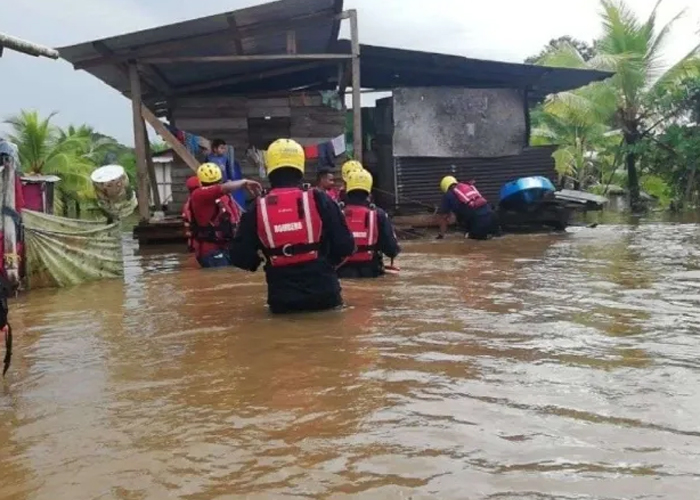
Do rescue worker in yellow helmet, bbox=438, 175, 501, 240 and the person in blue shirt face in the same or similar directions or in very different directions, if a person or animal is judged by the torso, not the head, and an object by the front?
very different directions

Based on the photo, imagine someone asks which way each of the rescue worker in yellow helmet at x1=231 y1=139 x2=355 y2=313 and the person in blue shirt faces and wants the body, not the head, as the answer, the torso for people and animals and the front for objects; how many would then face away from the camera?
1

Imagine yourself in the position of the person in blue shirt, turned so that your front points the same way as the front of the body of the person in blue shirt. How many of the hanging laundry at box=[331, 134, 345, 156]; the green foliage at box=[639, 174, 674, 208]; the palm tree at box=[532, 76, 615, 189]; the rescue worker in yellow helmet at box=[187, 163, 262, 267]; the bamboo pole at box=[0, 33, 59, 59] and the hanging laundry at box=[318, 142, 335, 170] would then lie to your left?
4

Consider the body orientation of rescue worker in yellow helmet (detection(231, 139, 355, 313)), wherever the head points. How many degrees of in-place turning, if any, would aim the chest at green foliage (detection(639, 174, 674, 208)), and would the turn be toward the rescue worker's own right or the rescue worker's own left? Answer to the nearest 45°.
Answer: approximately 45° to the rescue worker's own right

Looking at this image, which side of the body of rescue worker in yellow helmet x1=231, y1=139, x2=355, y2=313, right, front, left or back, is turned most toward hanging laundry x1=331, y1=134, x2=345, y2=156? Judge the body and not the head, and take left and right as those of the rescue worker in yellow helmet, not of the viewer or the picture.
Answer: front

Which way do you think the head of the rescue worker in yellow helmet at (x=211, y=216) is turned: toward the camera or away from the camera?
away from the camera

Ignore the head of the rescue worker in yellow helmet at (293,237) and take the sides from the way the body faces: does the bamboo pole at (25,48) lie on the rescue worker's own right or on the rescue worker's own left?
on the rescue worker's own left

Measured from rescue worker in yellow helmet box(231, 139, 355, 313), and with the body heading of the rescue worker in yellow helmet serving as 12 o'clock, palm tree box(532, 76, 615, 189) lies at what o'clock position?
The palm tree is roughly at 1 o'clock from the rescue worker in yellow helmet.

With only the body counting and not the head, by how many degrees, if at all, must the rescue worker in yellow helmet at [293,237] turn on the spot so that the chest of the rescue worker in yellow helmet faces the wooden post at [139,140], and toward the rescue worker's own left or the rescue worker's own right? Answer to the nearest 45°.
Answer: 0° — they already face it

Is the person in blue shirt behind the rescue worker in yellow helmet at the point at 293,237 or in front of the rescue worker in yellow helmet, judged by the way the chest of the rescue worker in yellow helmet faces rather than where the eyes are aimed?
in front

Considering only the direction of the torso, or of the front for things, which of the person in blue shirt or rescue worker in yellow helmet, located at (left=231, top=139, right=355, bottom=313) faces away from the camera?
the rescue worker in yellow helmet

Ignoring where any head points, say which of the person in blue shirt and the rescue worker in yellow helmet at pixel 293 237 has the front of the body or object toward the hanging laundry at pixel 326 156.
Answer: the rescue worker in yellow helmet

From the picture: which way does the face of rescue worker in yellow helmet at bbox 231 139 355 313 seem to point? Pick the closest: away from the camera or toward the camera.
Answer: away from the camera

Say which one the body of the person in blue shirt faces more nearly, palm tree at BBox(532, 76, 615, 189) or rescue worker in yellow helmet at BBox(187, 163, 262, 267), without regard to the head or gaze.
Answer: the rescue worker in yellow helmet

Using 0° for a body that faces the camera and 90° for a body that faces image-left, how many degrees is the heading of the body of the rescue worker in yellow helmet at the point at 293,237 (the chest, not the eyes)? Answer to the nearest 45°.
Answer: approximately 180°

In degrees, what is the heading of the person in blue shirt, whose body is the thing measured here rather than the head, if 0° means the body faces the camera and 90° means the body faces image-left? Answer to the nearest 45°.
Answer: approximately 315°

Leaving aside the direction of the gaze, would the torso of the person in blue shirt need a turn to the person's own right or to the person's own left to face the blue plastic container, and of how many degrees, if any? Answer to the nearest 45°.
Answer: approximately 45° to the person's own left
